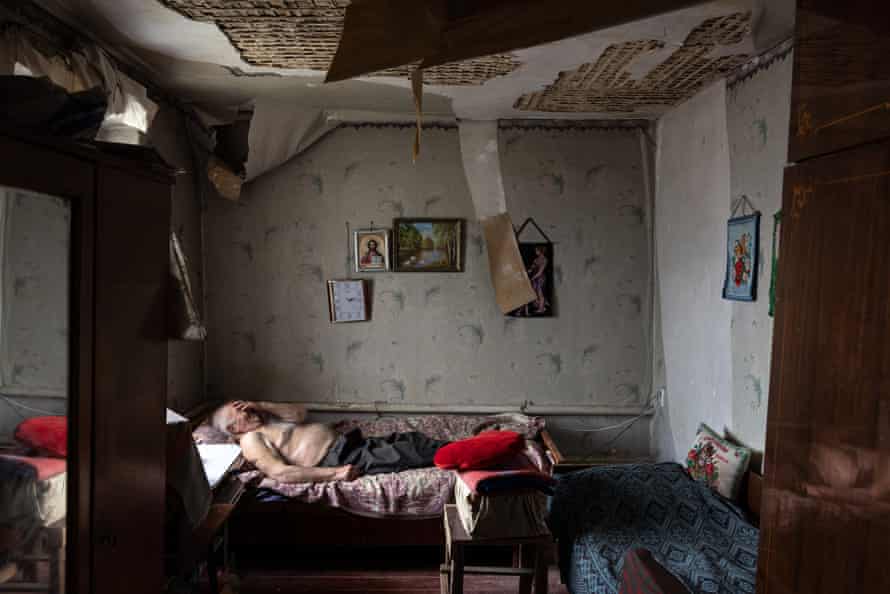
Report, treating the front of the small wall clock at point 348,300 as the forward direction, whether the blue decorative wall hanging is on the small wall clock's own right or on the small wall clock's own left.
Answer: on the small wall clock's own left

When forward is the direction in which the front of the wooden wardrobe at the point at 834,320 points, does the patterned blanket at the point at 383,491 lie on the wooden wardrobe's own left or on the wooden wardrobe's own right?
on the wooden wardrobe's own right

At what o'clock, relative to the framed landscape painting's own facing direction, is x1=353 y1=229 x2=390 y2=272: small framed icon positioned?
The small framed icon is roughly at 3 o'clock from the framed landscape painting.

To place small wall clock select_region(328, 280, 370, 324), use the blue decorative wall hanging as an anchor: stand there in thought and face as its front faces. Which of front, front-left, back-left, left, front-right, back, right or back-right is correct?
front-right

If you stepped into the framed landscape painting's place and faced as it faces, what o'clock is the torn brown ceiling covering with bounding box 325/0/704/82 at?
The torn brown ceiling covering is roughly at 12 o'clock from the framed landscape painting.

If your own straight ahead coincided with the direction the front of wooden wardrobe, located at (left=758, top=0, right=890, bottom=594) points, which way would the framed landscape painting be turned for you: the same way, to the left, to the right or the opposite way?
to the left

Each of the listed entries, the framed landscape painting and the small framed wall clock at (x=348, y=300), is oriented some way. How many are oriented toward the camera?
2

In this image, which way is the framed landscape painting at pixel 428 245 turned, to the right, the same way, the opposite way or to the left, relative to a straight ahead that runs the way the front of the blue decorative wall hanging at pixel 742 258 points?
to the left
